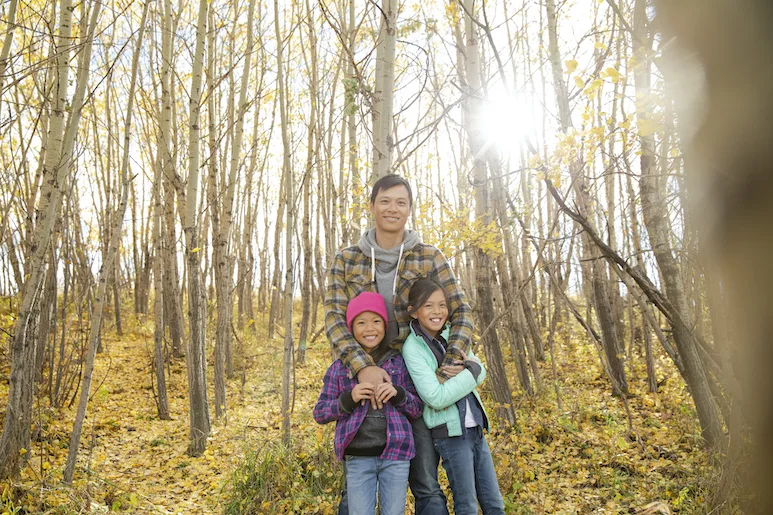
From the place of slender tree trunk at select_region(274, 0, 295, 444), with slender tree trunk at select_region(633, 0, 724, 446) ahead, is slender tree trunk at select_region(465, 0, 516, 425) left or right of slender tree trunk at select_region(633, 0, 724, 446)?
left

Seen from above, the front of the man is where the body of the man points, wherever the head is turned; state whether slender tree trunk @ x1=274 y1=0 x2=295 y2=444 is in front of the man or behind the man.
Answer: behind

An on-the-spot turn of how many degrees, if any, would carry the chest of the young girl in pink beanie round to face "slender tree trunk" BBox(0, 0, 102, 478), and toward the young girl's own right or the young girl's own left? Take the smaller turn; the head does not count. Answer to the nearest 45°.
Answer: approximately 135° to the young girl's own right

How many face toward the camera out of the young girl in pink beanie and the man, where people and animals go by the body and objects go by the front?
2

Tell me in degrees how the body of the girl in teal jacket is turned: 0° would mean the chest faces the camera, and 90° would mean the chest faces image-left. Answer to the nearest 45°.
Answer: approximately 315°

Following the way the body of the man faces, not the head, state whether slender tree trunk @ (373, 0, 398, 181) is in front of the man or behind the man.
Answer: behind

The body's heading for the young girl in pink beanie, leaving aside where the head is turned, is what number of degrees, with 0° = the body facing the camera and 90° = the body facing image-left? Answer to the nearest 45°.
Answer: approximately 0°
